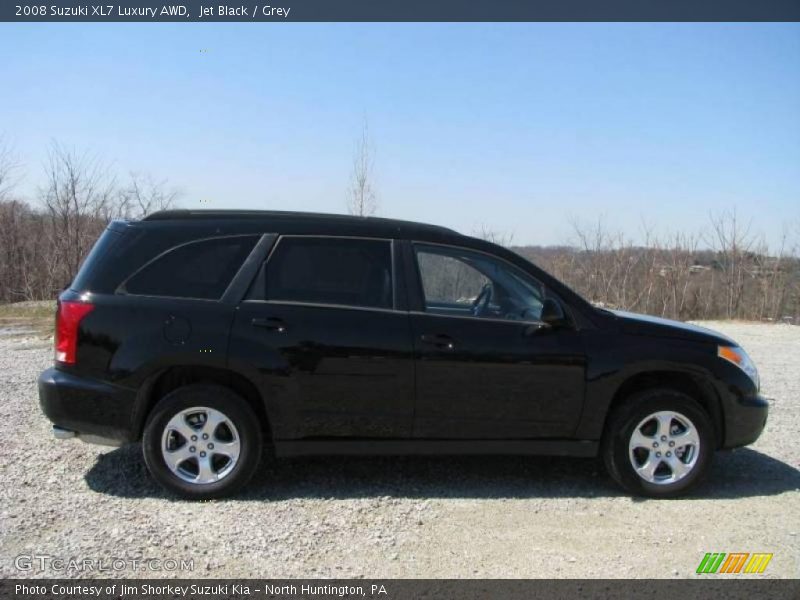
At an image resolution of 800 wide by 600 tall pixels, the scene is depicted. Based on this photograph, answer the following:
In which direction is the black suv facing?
to the viewer's right
